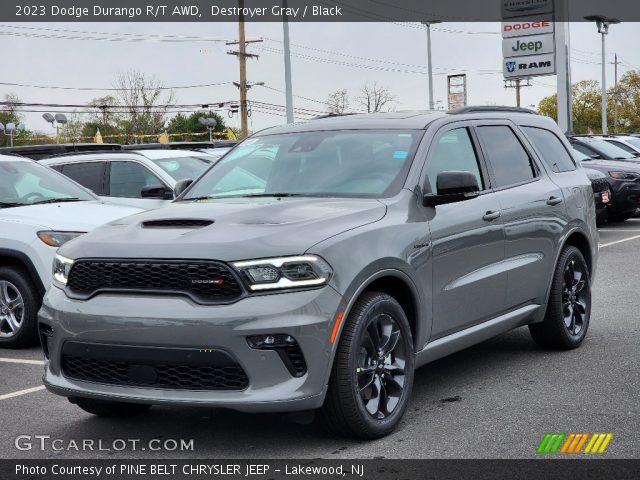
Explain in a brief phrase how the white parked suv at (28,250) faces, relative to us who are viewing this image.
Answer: facing the viewer and to the right of the viewer

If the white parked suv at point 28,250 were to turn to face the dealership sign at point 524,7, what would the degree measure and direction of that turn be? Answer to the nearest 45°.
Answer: approximately 90° to its left

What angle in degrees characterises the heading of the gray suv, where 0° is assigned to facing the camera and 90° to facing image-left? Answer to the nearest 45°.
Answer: approximately 45°

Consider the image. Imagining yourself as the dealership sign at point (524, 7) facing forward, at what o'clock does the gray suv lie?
The gray suv is roughly at 12 o'clock from the dealership sign.

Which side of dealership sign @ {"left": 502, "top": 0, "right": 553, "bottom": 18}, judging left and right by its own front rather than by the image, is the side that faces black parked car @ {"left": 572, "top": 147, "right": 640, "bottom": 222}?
front

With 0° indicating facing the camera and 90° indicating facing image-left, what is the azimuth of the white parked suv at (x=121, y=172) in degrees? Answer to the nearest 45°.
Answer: approximately 315°

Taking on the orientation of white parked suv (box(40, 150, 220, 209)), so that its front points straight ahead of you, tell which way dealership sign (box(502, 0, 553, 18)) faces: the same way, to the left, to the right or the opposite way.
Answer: to the right

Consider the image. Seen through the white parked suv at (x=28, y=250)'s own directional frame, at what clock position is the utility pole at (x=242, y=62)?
The utility pole is roughly at 8 o'clock from the white parked suv.

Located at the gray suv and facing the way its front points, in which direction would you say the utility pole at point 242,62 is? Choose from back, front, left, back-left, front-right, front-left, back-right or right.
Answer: back-right

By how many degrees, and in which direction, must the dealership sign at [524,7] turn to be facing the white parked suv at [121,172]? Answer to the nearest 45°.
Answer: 0° — it already faces it

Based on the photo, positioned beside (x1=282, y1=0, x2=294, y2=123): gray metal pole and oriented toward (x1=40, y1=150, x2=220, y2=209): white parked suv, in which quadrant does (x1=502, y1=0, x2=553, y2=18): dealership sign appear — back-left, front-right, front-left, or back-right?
back-left

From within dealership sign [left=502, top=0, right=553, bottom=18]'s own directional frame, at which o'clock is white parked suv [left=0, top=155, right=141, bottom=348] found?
The white parked suv is roughly at 12 o'clock from the dealership sign.
